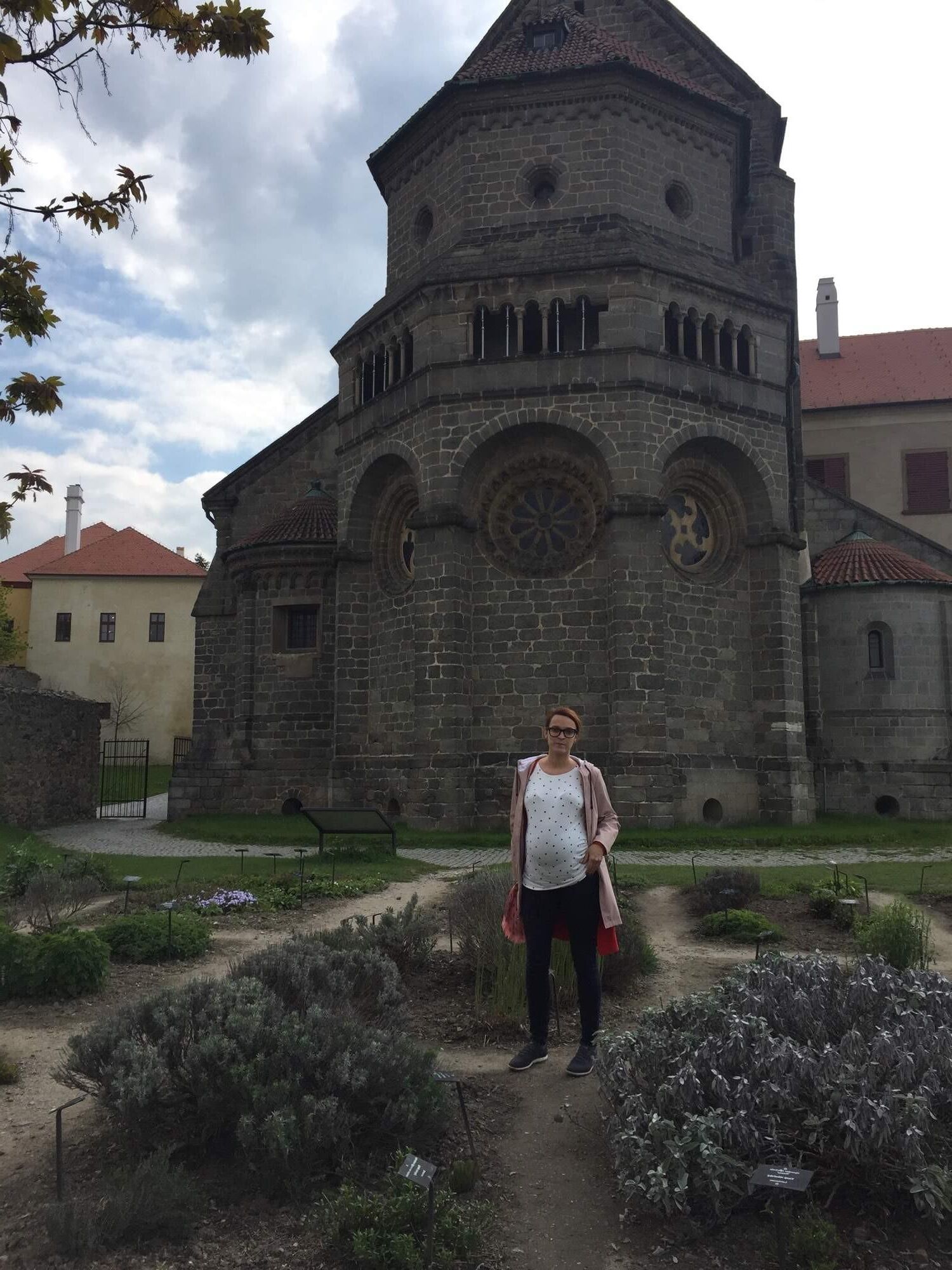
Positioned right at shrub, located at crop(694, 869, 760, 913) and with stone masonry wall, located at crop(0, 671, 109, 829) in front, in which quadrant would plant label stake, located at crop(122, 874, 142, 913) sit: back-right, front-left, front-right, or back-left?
front-left

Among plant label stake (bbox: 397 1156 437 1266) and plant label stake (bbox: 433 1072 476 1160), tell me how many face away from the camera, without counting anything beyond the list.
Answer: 0

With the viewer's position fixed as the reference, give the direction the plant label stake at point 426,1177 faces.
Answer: facing the viewer and to the left of the viewer

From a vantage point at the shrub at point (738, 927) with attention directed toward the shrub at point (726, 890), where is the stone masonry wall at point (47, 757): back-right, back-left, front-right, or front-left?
front-left

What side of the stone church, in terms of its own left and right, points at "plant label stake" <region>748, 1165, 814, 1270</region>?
back

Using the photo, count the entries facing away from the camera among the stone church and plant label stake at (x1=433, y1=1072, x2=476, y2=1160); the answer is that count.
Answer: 1

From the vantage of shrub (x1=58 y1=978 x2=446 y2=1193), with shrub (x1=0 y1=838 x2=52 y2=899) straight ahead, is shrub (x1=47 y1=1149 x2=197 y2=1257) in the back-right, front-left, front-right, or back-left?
back-left

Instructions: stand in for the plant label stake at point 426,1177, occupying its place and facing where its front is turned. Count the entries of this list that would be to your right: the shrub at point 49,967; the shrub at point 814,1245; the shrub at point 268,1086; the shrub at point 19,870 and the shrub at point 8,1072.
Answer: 4

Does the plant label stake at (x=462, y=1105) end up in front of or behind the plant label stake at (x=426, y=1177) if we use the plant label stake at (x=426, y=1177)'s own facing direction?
behind
